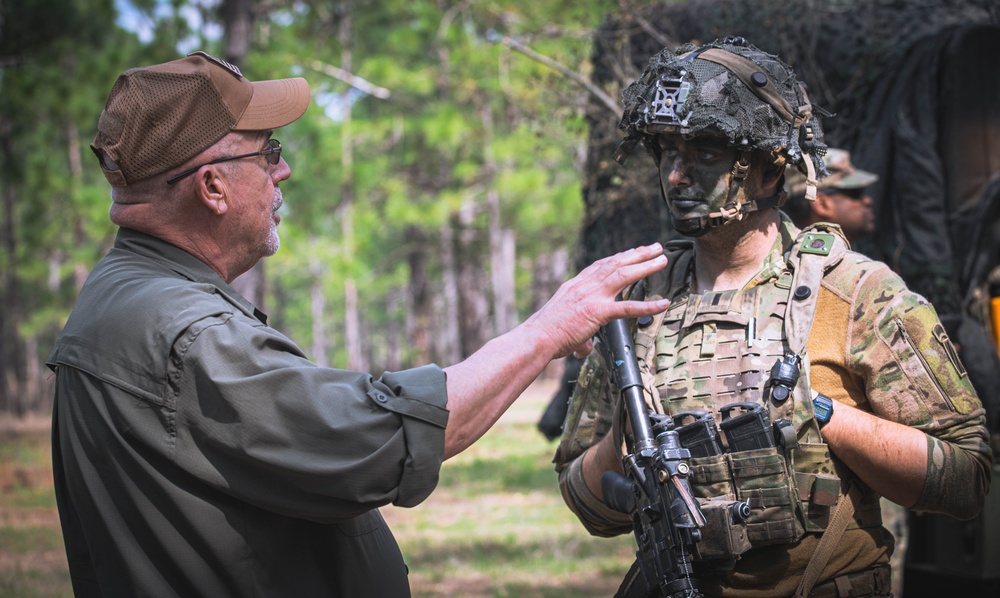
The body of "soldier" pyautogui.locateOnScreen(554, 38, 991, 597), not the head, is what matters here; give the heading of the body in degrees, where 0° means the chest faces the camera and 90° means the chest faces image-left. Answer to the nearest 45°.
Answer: approximately 45°

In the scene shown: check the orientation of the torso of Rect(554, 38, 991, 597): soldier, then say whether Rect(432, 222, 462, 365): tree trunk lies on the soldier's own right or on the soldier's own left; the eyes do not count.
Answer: on the soldier's own right

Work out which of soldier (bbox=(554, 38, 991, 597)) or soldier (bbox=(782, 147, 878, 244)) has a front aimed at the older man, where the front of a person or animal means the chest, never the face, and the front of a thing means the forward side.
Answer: soldier (bbox=(554, 38, 991, 597))

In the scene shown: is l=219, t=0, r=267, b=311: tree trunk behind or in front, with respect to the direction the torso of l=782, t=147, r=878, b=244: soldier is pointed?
behind

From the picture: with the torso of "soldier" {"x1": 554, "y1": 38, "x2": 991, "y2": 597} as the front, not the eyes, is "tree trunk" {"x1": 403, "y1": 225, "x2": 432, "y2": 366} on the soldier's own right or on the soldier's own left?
on the soldier's own right

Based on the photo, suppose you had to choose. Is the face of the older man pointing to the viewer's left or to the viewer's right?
to the viewer's right

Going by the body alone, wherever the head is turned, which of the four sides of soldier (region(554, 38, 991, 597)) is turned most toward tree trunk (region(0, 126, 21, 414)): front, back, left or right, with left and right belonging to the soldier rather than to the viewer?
right
